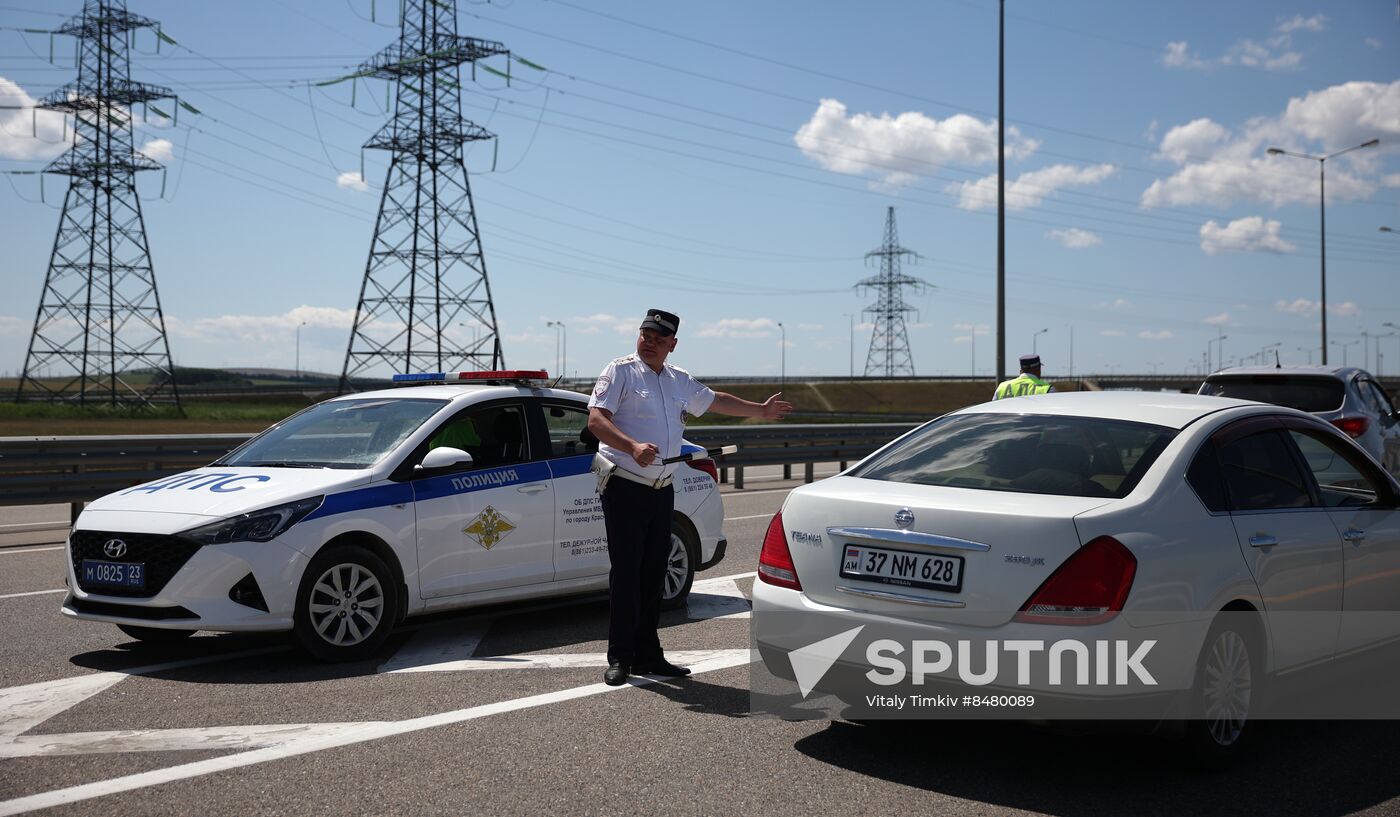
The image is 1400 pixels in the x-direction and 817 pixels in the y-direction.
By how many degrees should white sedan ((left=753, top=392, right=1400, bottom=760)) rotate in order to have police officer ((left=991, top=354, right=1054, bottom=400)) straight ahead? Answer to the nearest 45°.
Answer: approximately 45° to its left

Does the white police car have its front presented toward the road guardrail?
no

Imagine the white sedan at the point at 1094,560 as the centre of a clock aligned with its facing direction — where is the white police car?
The white police car is roughly at 8 o'clock from the white sedan.

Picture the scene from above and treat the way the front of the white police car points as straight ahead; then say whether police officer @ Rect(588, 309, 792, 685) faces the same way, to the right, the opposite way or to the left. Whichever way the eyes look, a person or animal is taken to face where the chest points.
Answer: to the left

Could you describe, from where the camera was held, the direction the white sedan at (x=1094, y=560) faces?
facing away from the viewer and to the right of the viewer

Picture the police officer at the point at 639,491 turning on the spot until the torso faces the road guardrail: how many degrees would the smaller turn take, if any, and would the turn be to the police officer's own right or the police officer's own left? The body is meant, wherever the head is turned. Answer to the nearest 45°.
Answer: approximately 180°

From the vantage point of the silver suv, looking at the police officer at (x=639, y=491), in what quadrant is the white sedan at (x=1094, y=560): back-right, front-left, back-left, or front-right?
front-left

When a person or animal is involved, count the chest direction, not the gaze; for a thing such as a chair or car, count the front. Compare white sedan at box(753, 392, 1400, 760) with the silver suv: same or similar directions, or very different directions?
same or similar directions

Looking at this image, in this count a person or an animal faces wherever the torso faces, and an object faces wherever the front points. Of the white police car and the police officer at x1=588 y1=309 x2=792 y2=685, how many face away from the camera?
0

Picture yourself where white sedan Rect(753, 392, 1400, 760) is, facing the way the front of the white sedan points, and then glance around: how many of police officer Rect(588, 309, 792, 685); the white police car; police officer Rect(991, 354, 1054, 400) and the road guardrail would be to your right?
0

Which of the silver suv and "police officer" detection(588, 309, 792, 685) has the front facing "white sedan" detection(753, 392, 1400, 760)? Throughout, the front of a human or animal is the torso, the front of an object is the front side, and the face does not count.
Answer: the police officer

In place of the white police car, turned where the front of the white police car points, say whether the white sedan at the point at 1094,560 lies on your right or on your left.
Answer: on your left

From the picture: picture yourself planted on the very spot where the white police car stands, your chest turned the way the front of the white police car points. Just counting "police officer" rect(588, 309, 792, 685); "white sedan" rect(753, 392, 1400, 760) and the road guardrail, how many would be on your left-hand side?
2

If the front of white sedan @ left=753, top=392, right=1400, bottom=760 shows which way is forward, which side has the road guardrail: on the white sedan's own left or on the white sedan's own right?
on the white sedan's own left

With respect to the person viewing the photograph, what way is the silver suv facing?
facing away from the viewer and to the right of the viewer

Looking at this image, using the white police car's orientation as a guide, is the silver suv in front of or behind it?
behind

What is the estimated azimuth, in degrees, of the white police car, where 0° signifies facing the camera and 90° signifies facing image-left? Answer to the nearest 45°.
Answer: approximately 45°

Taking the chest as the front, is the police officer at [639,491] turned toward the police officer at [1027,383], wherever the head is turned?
no
